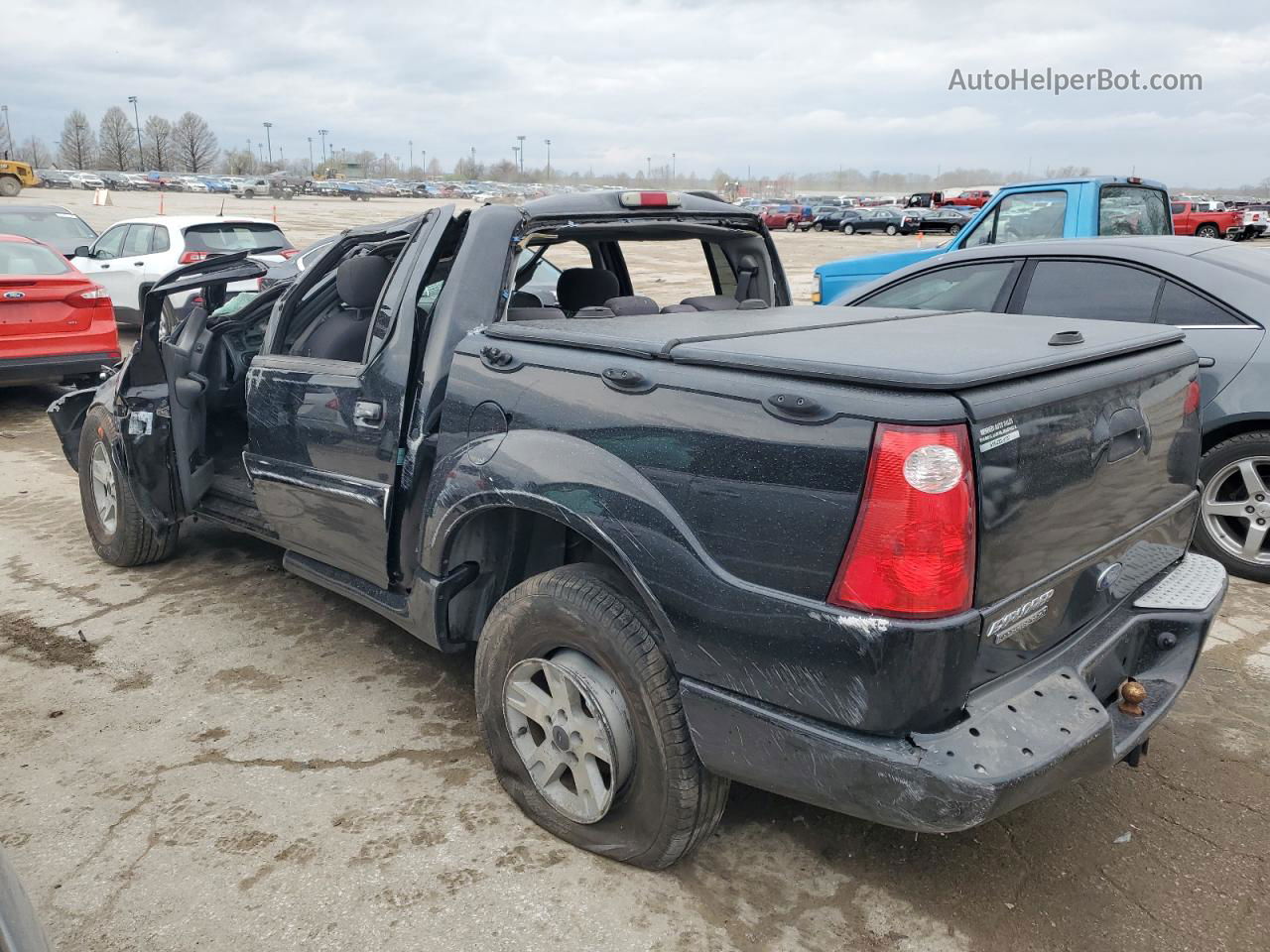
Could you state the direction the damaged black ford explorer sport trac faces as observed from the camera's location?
facing away from the viewer and to the left of the viewer

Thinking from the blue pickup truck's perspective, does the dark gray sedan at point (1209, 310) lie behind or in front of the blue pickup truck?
behind

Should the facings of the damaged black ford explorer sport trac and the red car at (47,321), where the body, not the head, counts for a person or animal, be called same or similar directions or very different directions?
same or similar directions

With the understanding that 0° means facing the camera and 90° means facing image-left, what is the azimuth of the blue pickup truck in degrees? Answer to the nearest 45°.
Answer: approximately 135°

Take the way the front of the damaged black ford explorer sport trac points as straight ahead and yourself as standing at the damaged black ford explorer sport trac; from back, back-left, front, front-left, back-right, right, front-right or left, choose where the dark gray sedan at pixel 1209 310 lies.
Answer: right

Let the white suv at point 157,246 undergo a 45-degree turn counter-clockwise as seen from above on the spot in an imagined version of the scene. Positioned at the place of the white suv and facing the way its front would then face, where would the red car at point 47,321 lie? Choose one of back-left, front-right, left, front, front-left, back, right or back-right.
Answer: left

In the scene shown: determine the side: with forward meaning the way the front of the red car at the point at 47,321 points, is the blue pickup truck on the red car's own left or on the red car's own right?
on the red car's own right

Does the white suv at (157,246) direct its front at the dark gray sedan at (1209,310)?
no

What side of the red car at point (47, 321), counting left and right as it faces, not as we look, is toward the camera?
back

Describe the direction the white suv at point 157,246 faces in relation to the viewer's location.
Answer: facing away from the viewer and to the left of the viewer

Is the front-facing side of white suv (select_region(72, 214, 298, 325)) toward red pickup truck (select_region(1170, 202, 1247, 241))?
no

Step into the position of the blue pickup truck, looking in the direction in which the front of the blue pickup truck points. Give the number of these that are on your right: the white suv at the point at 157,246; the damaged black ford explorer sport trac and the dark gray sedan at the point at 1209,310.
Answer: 0

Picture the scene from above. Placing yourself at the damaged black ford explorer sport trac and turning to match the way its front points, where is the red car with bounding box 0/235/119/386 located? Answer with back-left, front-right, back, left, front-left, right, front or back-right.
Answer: front
